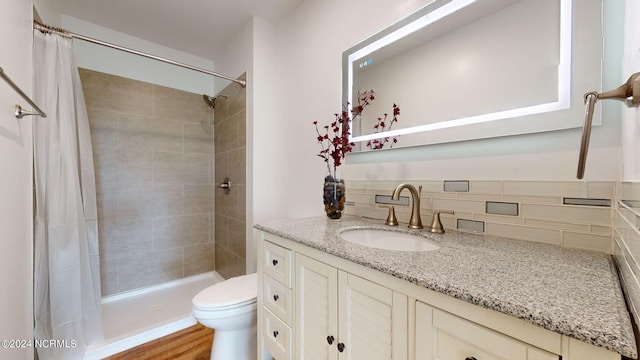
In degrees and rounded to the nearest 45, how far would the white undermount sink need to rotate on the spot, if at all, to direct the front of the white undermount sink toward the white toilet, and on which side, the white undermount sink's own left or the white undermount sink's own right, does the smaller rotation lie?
approximately 45° to the white undermount sink's own right

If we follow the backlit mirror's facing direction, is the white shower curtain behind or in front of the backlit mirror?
in front

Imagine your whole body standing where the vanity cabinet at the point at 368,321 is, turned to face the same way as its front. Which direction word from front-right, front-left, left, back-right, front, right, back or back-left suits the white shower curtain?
front-right

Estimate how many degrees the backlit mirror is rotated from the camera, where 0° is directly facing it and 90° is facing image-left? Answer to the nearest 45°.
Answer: approximately 45°

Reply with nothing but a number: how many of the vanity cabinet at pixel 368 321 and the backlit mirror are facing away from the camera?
0

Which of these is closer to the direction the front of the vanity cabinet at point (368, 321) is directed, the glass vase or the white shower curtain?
the white shower curtain

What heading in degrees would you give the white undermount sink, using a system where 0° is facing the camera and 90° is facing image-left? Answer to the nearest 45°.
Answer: approximately 45°

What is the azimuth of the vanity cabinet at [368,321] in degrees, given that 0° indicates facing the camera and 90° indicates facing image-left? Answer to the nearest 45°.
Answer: approximately 45°

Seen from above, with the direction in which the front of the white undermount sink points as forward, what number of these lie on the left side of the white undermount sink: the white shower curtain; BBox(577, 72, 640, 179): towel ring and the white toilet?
1
